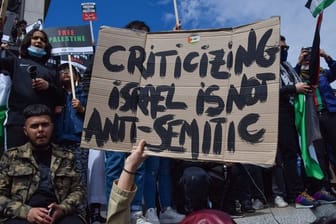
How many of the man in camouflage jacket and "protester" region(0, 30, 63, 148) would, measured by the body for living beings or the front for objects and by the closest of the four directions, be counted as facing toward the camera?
2

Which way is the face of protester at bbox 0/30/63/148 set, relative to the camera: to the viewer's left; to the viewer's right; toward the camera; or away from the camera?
toward the camera

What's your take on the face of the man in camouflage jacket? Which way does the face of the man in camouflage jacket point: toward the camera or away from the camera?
toward the camera

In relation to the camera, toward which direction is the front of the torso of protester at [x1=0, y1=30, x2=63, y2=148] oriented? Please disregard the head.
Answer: toward the camera

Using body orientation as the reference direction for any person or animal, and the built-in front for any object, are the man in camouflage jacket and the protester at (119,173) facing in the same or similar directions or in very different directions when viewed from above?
same or similar directions

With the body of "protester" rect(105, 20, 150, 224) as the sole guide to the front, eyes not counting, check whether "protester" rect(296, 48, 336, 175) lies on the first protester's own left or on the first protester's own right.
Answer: on the first protester's own left

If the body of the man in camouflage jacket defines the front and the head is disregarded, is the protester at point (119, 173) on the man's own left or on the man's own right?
on the man's own left

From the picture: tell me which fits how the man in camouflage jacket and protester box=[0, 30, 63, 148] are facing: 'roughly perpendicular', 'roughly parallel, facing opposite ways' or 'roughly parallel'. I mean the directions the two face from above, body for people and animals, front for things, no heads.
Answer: roughly parallel
